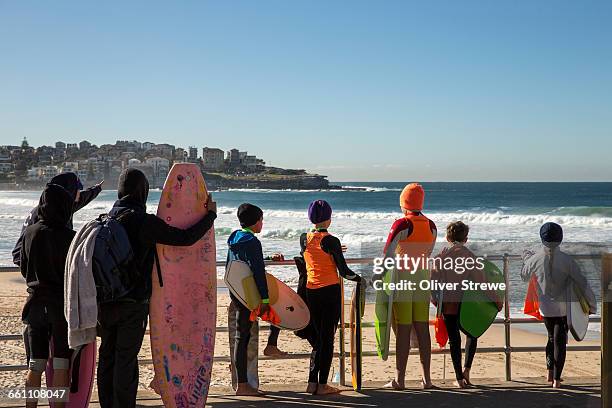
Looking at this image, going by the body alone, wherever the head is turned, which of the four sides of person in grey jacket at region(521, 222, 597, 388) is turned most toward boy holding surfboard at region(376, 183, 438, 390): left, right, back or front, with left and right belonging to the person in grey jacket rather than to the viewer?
left

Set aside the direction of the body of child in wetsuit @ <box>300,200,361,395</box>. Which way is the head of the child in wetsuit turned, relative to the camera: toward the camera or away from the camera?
away from the camera

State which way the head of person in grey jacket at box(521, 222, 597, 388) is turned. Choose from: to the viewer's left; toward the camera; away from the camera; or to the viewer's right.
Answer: away from the camera

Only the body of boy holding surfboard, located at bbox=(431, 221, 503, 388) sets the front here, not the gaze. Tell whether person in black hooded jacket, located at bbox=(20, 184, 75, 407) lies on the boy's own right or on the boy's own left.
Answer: on the boy's own left

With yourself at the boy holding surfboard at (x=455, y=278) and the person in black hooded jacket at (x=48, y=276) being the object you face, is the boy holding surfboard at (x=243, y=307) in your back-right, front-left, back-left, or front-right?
front-right

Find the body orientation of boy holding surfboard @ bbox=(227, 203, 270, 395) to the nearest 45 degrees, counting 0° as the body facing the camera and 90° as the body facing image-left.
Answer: approximately 225°

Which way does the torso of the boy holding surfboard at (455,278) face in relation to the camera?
away from the camera

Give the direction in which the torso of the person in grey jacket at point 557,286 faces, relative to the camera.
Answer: away from the camera

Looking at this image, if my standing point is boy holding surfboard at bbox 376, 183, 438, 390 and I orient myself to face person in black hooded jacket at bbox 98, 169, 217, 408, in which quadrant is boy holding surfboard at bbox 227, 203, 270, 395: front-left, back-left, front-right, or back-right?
front-right

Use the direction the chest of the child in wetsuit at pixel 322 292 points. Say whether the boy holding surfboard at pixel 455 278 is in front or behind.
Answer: in front

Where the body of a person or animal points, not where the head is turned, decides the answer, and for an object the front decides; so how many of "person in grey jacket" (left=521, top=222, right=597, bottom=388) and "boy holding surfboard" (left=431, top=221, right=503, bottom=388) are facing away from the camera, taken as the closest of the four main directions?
2

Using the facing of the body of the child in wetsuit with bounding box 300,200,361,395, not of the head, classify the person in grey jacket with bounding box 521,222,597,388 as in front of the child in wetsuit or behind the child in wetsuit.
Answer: in front
